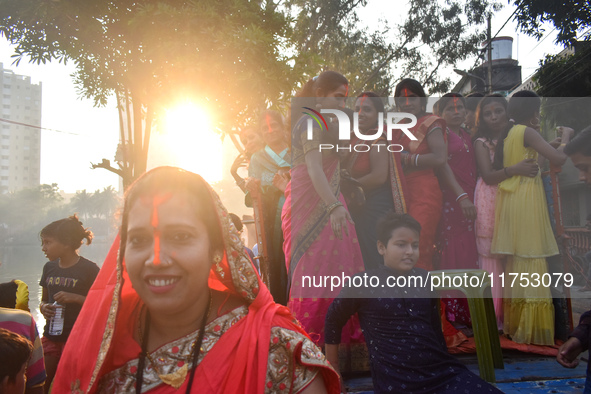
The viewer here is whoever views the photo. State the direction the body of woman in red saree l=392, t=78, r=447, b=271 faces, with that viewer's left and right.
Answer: facing the viewer and to the left of the viewer

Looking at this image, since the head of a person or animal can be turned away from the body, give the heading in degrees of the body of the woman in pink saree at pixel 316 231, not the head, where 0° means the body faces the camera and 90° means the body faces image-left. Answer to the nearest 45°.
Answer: approximately 270°

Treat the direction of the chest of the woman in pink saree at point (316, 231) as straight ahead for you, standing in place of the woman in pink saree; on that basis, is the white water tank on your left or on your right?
on your left

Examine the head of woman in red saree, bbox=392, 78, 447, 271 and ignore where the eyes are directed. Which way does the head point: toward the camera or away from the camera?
toward the camera

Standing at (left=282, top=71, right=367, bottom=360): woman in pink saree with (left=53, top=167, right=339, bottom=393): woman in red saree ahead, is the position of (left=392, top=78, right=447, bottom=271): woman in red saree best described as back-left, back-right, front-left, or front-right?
back-left

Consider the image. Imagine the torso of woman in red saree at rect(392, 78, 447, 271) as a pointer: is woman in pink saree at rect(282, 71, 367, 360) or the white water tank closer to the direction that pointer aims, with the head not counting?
the woman in pink saree

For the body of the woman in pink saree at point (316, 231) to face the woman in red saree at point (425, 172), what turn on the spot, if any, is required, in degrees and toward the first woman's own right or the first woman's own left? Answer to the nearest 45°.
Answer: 0° — they already face them

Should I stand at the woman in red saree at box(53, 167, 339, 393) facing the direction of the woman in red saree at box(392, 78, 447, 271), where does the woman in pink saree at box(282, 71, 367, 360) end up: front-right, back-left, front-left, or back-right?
front-left
